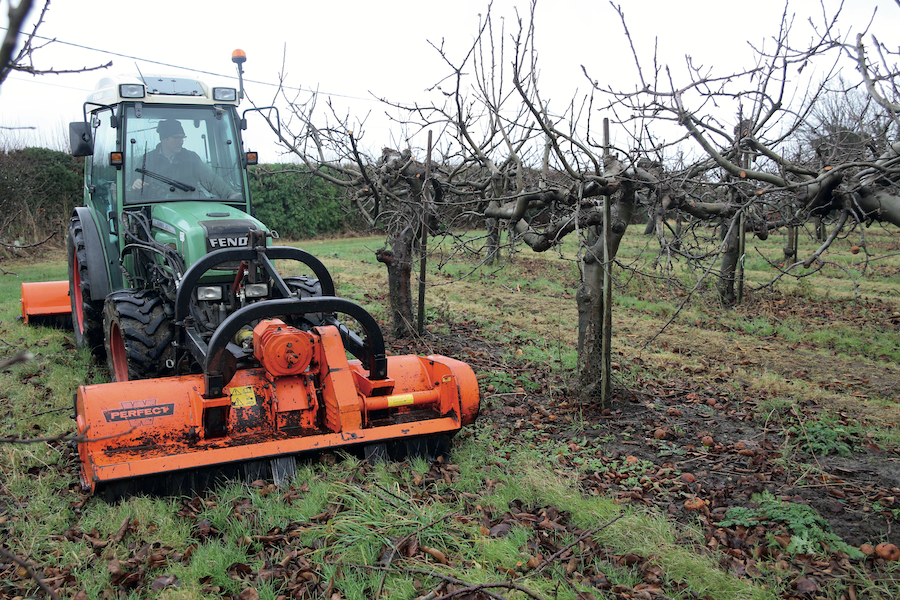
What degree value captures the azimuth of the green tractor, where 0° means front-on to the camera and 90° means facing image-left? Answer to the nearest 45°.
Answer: approximately 315°

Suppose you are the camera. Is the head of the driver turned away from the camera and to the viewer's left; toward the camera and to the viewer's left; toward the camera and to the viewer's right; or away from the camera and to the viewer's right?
toward the camera and to the viewer's right
